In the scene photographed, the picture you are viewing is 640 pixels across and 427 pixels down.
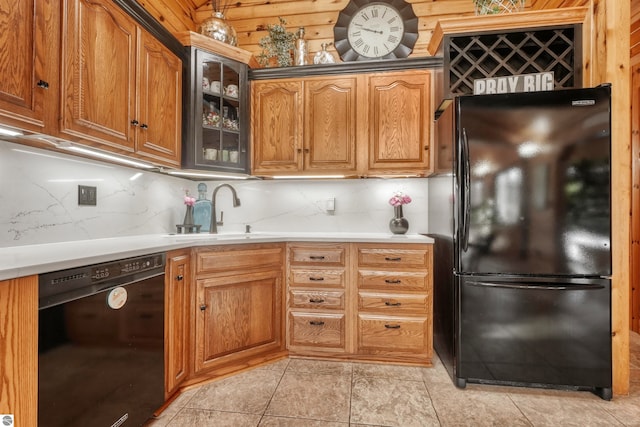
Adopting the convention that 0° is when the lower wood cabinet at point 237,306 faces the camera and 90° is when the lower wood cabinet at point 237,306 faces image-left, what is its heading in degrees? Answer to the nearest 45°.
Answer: approximately 315°

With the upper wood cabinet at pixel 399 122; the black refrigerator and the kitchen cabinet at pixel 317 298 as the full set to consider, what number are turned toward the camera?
3

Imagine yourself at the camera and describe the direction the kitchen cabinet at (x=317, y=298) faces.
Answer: facing the viewer

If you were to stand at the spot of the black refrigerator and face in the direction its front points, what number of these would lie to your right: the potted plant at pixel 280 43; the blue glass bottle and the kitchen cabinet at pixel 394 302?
3

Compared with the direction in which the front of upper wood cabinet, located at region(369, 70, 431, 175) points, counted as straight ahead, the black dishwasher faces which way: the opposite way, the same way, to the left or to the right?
to the left

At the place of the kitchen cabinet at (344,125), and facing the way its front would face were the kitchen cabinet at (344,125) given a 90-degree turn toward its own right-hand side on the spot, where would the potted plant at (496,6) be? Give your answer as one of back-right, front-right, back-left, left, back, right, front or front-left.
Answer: back

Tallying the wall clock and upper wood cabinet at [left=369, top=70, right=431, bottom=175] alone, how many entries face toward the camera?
2

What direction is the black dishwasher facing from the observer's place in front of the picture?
facing the viewer and to the right of the viewer

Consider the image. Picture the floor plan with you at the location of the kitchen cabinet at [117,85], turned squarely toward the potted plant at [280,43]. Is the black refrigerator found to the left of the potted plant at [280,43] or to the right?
right

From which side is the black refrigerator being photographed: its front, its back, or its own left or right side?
front

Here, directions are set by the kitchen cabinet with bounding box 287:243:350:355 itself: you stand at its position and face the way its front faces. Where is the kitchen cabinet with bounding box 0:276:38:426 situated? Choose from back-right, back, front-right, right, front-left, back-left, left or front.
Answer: front-right

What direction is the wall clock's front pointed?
toward the camera

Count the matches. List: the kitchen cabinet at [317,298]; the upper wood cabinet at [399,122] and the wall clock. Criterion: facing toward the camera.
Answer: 3
